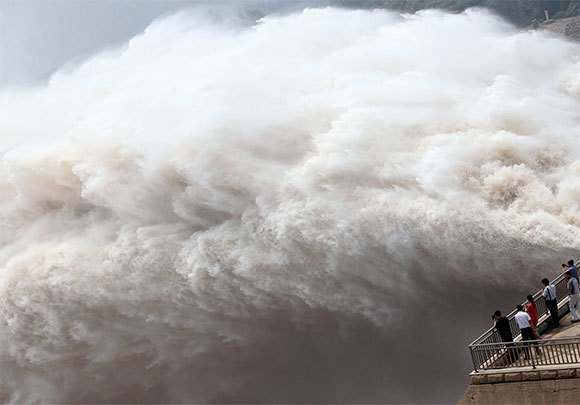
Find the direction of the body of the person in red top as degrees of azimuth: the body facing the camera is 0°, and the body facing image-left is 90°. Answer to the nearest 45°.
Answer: approximately 135°

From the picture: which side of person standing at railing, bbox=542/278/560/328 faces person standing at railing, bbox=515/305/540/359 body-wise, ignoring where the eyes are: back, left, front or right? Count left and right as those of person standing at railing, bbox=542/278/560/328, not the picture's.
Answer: left

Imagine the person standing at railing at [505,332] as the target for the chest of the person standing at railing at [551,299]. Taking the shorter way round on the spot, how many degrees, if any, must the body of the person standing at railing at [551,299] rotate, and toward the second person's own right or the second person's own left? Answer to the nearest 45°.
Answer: approximately 90° to the second person's own left

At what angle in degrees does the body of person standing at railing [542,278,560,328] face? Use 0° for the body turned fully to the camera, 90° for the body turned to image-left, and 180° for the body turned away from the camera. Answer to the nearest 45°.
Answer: approximately 135°

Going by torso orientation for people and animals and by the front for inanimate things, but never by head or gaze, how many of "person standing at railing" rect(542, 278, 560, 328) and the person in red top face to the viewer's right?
0

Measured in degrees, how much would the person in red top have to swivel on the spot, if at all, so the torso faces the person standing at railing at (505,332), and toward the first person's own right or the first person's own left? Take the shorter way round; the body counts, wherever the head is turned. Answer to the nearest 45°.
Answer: approximately 90° to the first person's own left

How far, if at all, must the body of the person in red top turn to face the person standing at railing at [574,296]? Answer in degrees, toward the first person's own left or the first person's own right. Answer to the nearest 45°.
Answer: approximately 135° to the first person's own right
